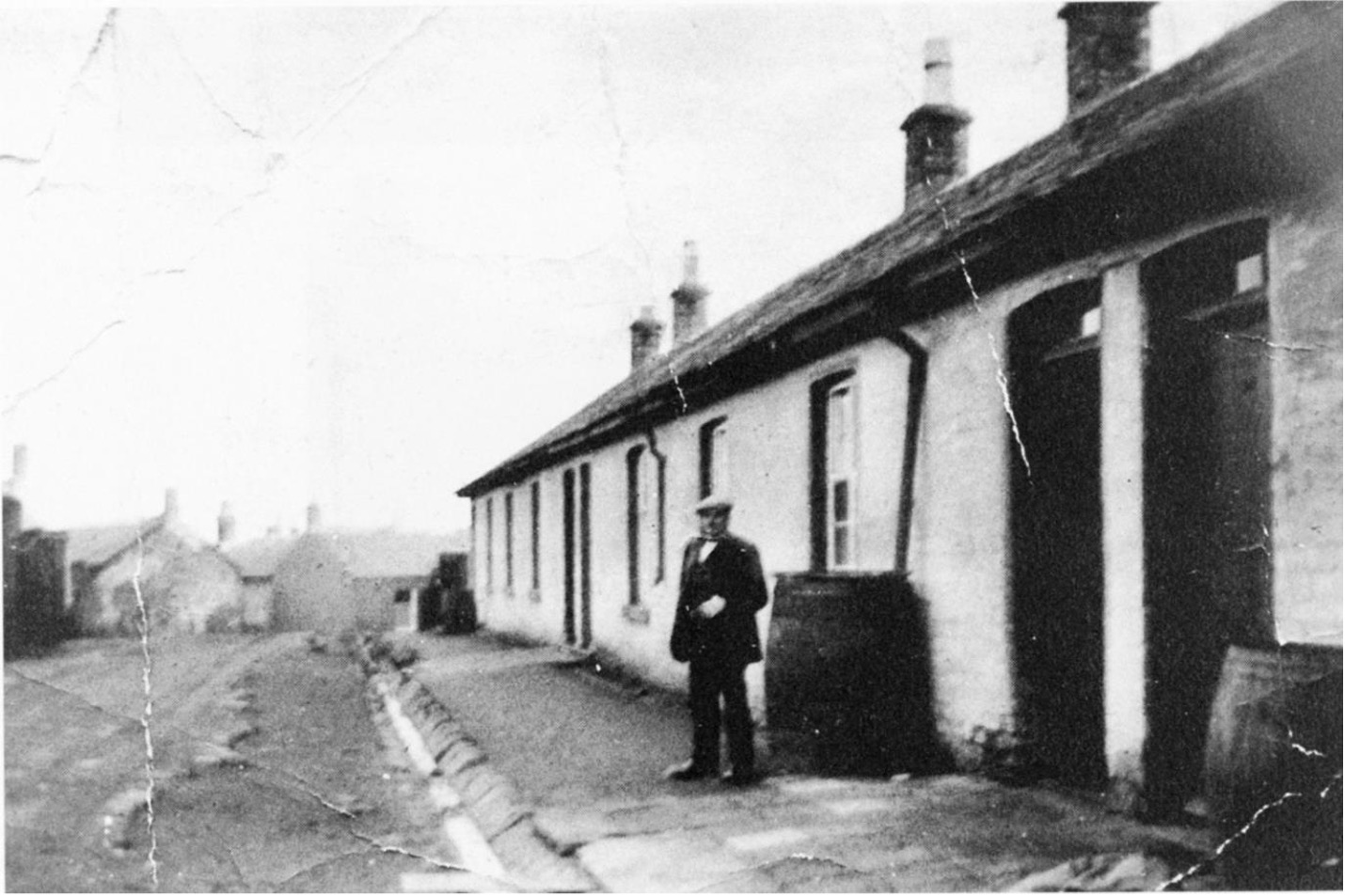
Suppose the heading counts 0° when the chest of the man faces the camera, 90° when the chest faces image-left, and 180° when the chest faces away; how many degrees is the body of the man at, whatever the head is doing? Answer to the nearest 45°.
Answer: approximately 45°

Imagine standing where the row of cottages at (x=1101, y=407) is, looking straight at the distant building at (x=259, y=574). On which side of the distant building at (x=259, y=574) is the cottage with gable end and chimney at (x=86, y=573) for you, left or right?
left

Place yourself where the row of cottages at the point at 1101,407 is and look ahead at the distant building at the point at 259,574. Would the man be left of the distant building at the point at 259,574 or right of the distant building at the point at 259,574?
left

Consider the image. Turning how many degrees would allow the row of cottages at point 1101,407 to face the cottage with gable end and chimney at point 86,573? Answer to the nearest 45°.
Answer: approximately 45° to its right

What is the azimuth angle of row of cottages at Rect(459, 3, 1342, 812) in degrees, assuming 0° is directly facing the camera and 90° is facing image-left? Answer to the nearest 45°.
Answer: approximately 45°

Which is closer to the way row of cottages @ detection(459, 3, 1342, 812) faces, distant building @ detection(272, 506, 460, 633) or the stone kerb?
the stone kerb

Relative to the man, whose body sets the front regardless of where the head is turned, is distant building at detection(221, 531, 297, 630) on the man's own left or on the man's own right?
on the man's own right
